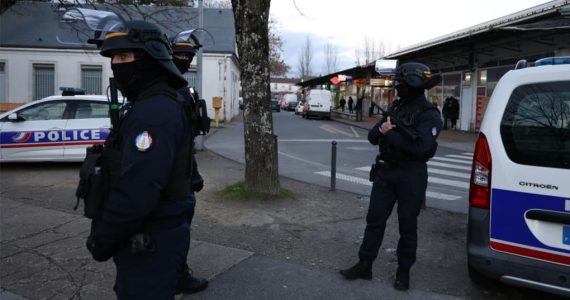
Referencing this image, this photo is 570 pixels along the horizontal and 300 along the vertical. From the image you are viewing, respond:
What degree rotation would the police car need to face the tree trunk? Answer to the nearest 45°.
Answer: approximately 135° to its left

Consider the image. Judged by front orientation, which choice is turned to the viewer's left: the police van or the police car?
the police car

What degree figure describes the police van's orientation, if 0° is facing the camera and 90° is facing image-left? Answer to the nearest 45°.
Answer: approximately 225°

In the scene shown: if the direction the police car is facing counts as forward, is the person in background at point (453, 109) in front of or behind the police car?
behind

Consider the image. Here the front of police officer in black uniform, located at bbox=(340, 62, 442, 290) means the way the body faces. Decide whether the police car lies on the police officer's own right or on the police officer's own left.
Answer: on the police officer's own right

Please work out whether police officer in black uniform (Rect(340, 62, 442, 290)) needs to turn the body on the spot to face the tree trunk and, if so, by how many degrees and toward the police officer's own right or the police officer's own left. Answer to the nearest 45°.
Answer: approximately 90° to the police officer's own right

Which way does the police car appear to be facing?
to the viewer's left
